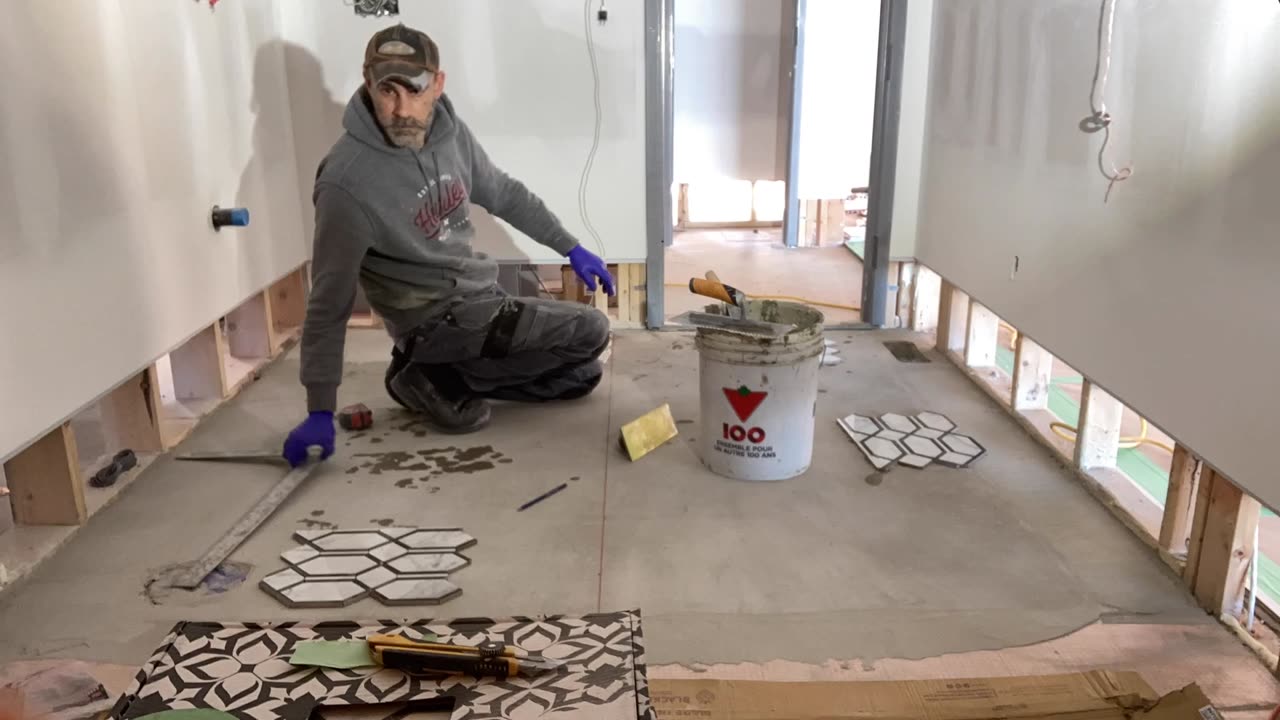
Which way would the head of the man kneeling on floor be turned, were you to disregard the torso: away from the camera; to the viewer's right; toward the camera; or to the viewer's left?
toward the camera

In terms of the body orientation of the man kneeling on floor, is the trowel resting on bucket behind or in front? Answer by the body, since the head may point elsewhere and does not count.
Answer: in front

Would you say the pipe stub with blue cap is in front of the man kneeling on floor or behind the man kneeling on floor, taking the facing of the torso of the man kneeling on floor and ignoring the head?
behind

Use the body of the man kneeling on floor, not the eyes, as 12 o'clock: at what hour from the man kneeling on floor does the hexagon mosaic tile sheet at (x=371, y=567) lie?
The hexagon mosaic tile sheet is roughly at 2 o'clock from the man kneeling on floor.

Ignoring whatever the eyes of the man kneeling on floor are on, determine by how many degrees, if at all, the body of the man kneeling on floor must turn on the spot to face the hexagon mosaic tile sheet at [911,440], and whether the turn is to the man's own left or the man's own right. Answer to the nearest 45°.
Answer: approximately 45° to the man's own left

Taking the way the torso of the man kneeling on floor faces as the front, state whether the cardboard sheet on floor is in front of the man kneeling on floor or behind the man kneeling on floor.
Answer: in front

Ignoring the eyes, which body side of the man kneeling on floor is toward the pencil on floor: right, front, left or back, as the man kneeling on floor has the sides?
front

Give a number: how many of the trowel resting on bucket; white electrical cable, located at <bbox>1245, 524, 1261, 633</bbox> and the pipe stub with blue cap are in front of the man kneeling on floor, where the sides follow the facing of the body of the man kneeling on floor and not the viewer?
2

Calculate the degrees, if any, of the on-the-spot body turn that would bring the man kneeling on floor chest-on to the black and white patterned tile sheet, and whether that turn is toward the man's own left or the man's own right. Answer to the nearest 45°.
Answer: approximately 45° to the man's own right

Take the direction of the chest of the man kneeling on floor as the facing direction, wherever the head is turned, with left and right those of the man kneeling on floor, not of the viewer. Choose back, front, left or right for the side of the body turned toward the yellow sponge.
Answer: front

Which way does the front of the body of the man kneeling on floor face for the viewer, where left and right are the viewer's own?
facing the viewer and to the right of the viewer

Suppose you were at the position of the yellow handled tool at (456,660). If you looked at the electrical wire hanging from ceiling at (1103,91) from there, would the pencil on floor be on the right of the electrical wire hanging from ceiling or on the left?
left

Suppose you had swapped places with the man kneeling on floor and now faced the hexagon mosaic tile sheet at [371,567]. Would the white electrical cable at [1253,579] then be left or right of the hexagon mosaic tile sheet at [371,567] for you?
left

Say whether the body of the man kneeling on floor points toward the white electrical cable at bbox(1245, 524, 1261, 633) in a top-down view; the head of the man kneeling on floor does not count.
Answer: yes
